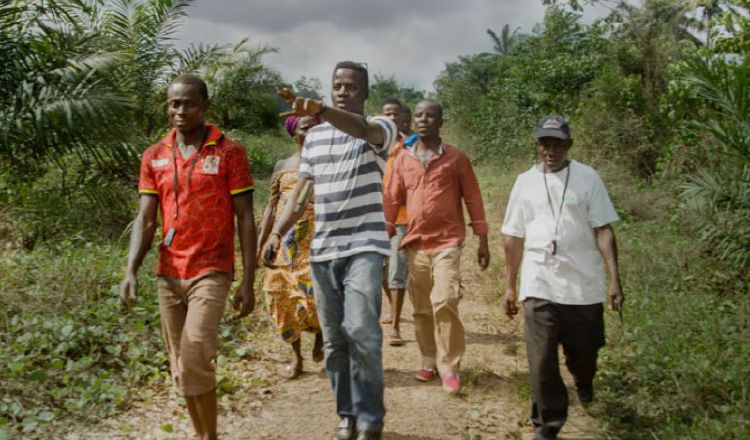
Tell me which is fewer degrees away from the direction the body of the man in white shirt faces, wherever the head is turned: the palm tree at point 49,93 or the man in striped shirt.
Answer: the man in striped shirt

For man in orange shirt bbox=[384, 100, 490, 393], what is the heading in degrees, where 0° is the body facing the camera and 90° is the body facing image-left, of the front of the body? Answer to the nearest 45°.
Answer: approximately 0°

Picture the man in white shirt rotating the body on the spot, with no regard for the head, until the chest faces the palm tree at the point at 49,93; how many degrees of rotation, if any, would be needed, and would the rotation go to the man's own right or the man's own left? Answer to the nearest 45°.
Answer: approximately 135° to the man's own right

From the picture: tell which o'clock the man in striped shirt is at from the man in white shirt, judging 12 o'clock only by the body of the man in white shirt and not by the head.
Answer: The man in striped shirt is roughly at 2 o'clock from the man in white shirt.

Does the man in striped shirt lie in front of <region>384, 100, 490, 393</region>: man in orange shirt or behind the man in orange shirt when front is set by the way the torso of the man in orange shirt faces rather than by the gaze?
in front

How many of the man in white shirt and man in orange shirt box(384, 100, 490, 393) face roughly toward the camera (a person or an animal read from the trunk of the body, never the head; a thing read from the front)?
2

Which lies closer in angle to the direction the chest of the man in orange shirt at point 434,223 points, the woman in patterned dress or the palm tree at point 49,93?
the woman in patterned dress

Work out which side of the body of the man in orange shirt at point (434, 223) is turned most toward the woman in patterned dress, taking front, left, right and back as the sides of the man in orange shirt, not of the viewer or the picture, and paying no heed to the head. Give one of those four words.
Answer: right

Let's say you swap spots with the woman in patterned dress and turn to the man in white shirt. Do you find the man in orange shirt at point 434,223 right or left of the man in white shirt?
left

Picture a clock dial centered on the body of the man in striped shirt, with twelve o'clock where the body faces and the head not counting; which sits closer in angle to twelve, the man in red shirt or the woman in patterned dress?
the man in red shirt

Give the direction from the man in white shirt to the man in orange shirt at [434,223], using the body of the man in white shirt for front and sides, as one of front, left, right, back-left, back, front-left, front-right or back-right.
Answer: back-right
